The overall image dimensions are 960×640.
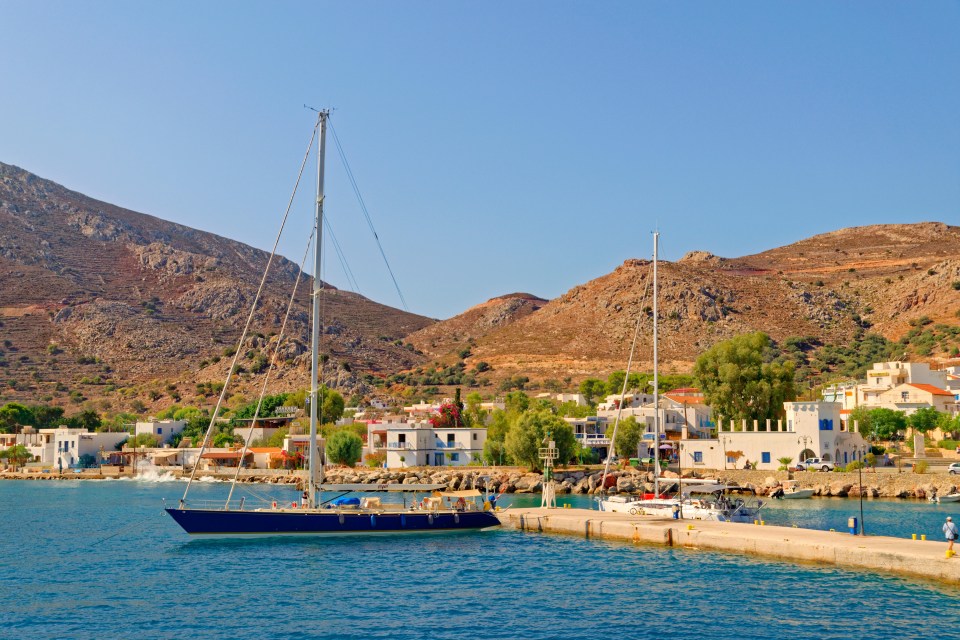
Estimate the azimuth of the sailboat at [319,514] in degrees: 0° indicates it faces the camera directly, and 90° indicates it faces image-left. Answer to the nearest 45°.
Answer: approximately 90°

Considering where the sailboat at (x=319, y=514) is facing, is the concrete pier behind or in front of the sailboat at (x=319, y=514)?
behind
